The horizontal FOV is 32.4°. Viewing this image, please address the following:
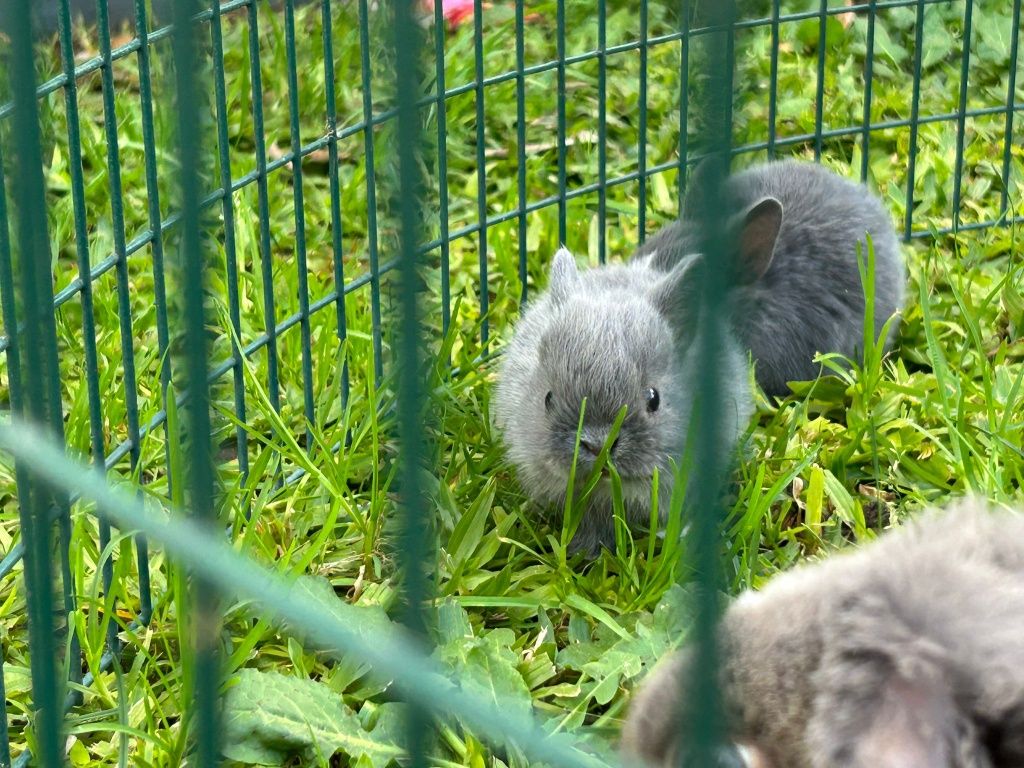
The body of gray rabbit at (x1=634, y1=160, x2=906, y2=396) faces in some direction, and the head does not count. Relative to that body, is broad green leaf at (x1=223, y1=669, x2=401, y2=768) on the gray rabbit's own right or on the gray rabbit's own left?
on the gray rabbit's own left

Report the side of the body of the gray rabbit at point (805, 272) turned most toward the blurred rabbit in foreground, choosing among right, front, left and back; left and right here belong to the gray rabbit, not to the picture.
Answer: left

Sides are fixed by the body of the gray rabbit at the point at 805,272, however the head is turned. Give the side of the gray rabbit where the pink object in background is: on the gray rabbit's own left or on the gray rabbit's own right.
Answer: on the gray rabbit's own right

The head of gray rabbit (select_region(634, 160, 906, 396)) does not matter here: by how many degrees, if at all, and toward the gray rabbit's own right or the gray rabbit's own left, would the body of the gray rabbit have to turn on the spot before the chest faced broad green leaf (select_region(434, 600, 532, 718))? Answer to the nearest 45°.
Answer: approximately 90° to the gray rabbit's own left

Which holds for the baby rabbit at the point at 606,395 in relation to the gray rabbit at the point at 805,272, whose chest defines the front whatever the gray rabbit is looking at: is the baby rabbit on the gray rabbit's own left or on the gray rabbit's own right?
on the gray rabbit's own left

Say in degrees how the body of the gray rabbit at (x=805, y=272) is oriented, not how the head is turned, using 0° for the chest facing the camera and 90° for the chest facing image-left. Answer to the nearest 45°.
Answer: approximately 90°

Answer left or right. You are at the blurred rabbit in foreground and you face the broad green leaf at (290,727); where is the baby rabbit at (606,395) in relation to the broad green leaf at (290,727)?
right
